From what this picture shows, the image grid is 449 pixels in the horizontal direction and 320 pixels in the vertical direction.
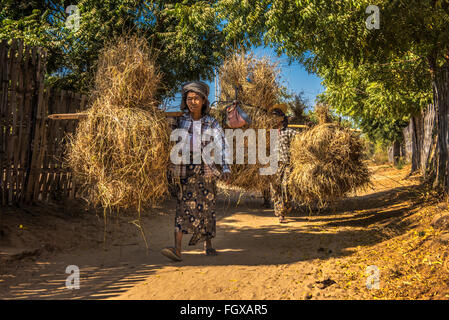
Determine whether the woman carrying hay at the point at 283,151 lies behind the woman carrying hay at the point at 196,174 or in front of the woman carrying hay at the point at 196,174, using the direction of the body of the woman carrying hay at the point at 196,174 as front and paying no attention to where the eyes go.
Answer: behind

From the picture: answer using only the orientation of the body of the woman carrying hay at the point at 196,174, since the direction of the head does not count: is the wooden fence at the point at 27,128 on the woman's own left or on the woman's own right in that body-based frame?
on the woman's own right

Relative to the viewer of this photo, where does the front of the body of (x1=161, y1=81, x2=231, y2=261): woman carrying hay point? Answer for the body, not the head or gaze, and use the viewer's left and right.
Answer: facing the viewer and to the left of the viewer
